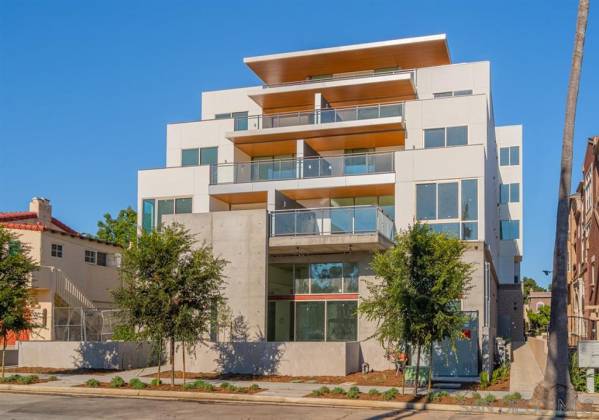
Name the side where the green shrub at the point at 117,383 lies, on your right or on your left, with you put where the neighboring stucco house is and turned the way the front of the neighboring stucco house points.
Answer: on your left

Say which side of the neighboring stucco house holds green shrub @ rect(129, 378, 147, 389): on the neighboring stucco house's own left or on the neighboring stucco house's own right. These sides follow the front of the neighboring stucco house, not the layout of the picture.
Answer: on the neighboring stucco house's own left

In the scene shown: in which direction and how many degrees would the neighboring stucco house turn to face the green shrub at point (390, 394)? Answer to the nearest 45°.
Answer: approximately 45° to its left

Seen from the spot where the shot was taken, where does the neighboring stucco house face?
facing the viewer and to the left of the viewer

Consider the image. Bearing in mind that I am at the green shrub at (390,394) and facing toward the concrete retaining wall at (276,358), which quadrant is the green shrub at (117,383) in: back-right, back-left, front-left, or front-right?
front-left

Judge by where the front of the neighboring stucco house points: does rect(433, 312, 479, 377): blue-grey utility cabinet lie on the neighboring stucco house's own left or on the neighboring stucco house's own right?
on the neighboring stucco house's own left

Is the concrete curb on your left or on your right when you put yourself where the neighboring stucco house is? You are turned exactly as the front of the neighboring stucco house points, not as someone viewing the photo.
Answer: on your left

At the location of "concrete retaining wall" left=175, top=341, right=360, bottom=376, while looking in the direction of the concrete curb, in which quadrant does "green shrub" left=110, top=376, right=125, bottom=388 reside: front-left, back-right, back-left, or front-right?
front-right

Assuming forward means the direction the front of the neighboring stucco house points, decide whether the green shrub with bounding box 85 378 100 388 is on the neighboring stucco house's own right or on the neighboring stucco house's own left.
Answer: on the neighboring stucco house's own left
